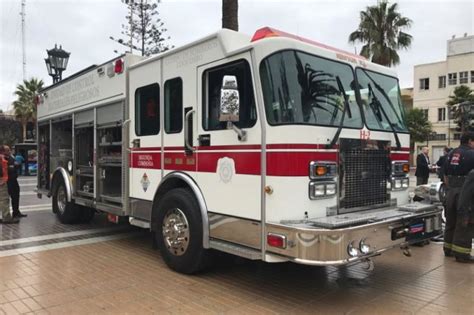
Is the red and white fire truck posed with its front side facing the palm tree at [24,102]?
no

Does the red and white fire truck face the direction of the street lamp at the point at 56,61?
no

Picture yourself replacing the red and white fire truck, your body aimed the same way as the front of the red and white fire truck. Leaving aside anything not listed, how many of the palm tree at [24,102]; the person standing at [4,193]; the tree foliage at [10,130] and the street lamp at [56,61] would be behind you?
4

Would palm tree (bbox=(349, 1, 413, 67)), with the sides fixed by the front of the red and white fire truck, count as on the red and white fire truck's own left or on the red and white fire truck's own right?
on the red and white fire truck's own left

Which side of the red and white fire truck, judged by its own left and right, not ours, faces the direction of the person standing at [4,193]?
back

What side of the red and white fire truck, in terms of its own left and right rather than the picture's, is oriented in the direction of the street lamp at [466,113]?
left

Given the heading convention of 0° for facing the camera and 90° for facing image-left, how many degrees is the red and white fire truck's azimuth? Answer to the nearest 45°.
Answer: approximately 315°

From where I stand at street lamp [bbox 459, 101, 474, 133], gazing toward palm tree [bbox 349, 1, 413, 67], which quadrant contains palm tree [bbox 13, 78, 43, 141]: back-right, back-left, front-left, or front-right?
front-left

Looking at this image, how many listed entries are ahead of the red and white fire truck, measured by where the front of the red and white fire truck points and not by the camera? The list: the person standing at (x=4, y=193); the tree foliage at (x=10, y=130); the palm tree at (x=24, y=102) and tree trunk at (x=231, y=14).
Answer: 0
